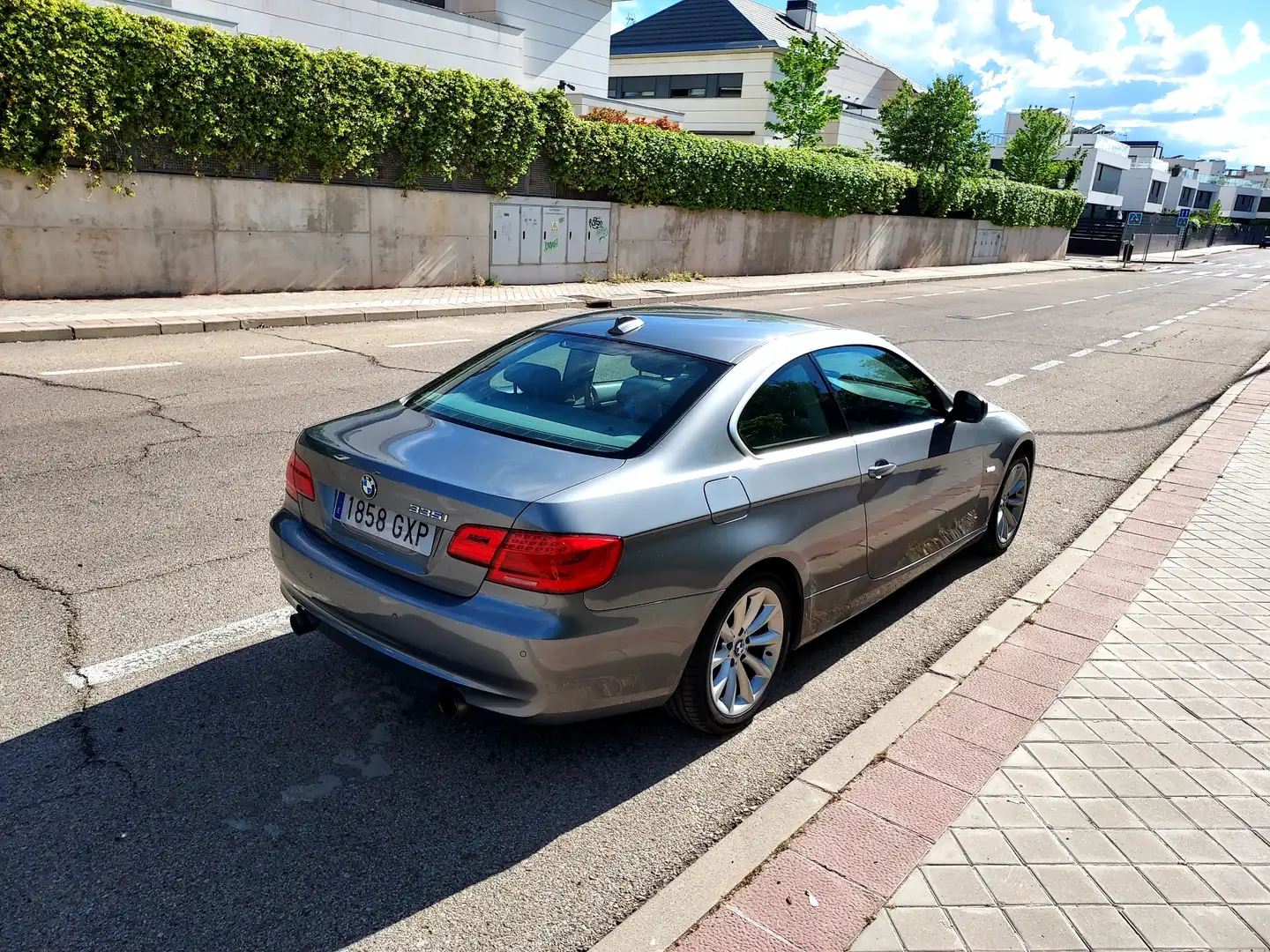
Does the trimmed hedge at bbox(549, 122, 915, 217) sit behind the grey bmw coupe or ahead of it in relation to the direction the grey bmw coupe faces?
ahead

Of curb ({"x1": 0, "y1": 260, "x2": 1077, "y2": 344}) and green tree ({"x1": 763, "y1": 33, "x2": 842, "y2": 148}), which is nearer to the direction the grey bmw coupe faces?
the green tree

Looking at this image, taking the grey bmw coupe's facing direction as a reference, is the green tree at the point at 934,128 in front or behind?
in front

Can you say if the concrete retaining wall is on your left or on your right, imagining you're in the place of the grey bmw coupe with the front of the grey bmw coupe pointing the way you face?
on your left

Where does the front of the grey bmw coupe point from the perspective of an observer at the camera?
facing away from the viewer and to the right of the viewer

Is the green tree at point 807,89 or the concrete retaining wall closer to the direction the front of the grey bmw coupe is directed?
the green tree

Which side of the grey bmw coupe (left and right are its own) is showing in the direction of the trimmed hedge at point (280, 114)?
left

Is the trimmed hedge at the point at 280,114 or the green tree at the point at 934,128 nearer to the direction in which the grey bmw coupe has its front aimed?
the green tree

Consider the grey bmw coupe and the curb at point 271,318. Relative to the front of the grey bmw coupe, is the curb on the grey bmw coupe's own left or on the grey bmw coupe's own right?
on the grey bmw coupe's own left

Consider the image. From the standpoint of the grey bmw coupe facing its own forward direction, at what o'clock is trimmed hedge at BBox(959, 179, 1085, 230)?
The trimmed hedge is roughly at 11 o'clock from the grey bmw coupe.

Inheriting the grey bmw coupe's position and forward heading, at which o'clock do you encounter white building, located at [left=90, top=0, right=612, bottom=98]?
The white building is roughly at 10 o'clock from the grey bmw coupe.
